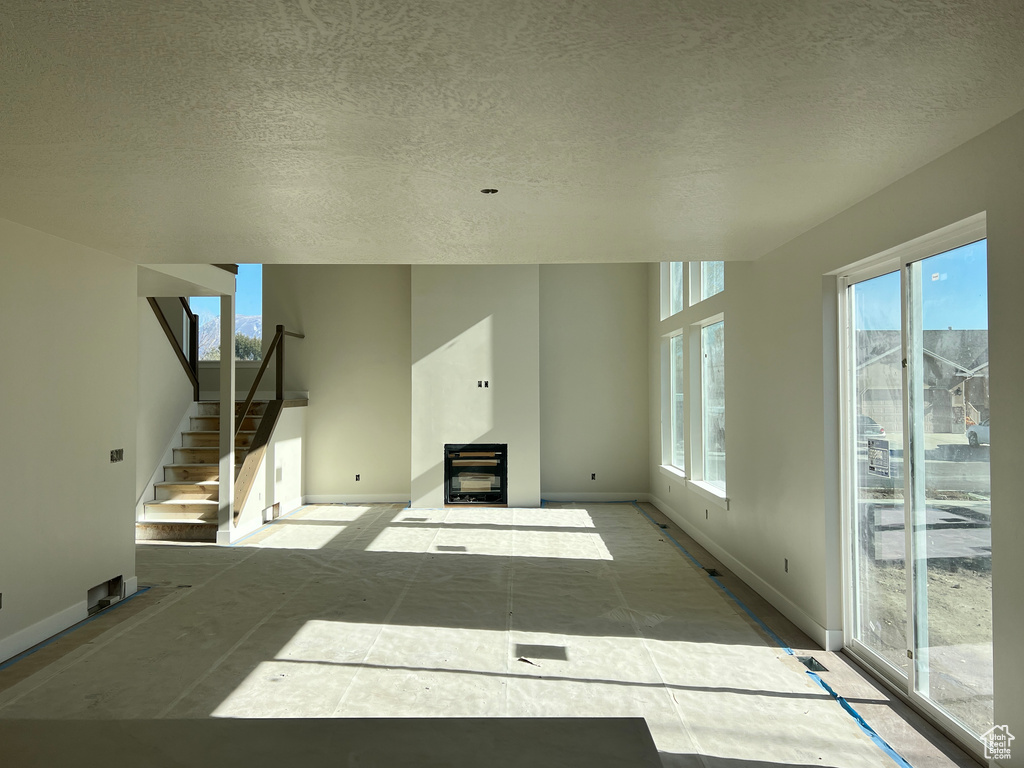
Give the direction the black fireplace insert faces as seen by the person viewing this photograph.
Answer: facing the viewer

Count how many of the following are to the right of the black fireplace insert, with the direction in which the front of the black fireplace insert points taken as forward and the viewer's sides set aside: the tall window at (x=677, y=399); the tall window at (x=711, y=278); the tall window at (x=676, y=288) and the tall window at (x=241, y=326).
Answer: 1

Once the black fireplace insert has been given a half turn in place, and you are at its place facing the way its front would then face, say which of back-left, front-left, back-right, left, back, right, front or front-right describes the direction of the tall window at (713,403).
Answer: back-right

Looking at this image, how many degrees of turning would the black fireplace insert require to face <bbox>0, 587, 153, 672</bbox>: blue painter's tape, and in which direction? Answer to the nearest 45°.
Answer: approximately 45° to its right

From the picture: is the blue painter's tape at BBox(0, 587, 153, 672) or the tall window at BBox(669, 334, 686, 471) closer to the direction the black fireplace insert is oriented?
the blue painter's tape

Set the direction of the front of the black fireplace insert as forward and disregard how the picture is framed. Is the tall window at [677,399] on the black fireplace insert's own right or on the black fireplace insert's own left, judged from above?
on the black fireplace insert's own left

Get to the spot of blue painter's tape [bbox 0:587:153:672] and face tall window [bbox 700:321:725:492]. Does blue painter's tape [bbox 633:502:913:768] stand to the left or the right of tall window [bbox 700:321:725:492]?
right

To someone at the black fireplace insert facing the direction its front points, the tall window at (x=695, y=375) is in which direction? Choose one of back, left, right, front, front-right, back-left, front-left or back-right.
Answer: front-left
